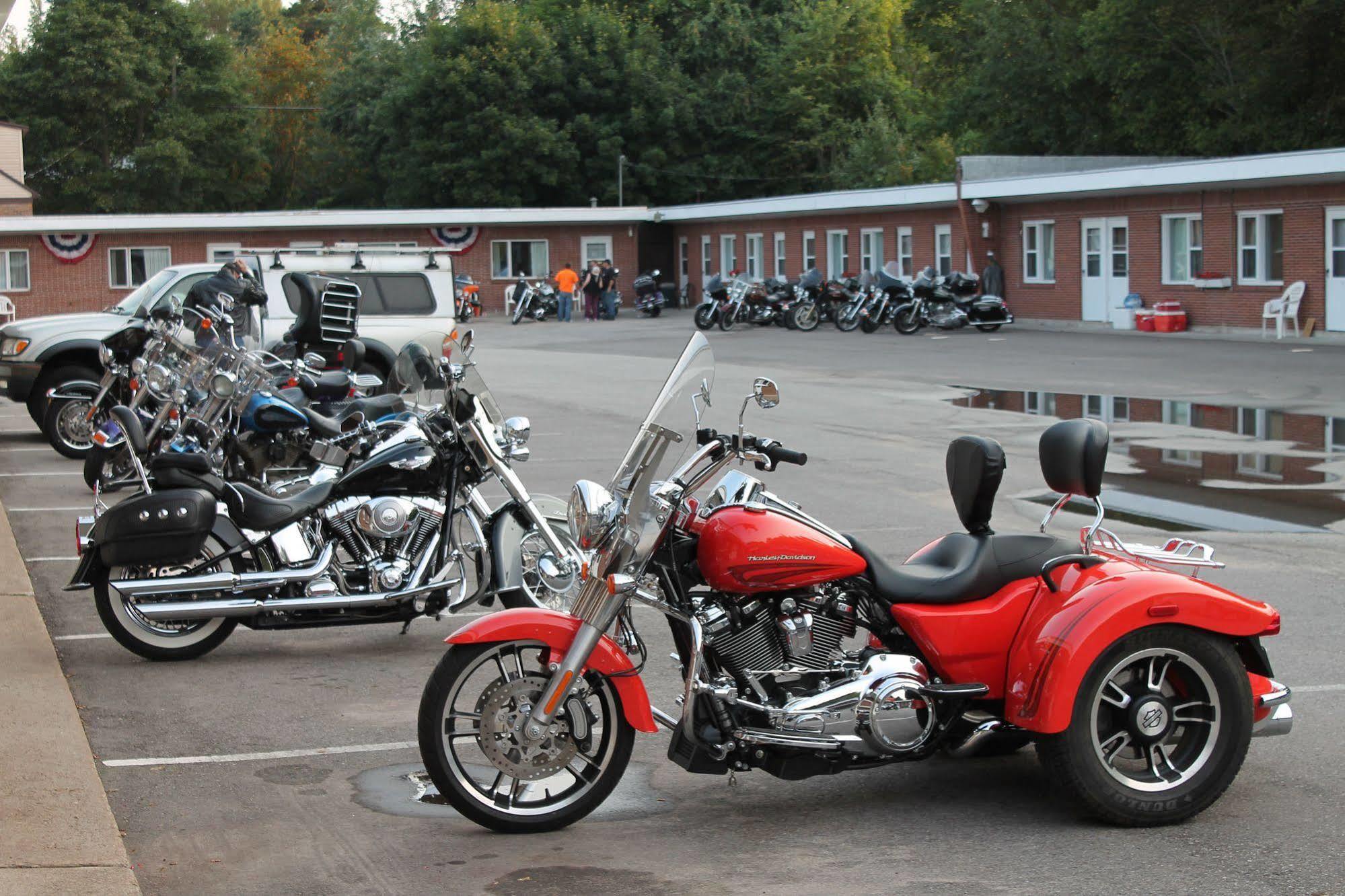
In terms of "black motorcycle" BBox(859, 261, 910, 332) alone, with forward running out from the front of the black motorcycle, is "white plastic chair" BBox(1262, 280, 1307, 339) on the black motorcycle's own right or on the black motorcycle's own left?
on the black motorcycle's own left

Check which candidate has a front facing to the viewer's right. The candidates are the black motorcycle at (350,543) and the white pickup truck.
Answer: the black motorcycle

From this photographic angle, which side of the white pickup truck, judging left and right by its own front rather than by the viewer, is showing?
left

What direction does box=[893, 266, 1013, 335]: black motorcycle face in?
to the viewer's left

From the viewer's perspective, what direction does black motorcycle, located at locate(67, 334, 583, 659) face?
to the viewer's right

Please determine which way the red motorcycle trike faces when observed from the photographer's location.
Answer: facing to the left of the viewer

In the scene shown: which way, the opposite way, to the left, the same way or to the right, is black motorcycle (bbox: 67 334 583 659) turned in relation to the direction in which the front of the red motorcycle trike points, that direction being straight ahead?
the opposite way

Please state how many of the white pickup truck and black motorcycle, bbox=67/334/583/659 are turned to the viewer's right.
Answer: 1
